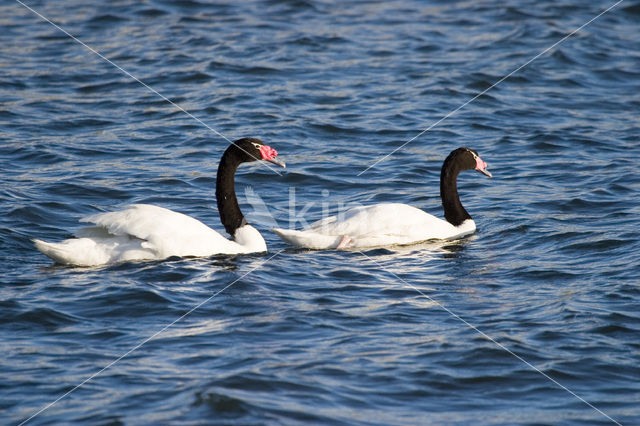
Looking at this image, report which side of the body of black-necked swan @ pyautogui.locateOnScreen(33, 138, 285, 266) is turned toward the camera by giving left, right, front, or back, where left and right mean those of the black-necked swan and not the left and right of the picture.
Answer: right

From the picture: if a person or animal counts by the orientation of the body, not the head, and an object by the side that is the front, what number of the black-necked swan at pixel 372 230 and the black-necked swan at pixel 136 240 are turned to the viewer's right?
2

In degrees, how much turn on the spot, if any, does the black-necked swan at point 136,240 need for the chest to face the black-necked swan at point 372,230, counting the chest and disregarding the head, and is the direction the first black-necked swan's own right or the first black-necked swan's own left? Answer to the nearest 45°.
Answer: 0° — it already faces it

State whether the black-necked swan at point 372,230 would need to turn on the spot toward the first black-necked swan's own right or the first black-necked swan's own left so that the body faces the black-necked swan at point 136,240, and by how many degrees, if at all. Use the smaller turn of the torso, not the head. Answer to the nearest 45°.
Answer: approximately 135° to the first black-necked swan's own right

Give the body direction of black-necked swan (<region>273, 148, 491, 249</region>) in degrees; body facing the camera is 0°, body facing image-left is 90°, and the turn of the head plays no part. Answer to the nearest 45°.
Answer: approximately 270°
